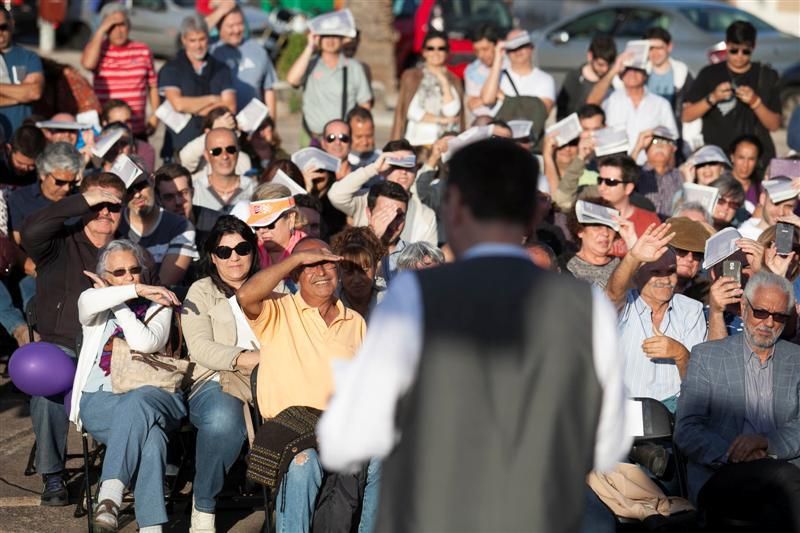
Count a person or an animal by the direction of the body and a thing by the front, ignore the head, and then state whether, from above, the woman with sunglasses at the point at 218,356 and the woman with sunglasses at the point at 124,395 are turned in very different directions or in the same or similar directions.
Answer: same or similar directions

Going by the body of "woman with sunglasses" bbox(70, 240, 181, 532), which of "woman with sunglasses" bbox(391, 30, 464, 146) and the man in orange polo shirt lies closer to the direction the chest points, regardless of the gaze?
the man in orange polo shirt

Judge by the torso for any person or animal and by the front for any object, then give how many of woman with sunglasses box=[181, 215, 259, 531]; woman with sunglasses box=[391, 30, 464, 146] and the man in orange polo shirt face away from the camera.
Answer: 0

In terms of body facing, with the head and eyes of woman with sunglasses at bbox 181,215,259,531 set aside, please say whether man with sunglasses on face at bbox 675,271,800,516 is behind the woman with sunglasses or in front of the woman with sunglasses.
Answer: in front

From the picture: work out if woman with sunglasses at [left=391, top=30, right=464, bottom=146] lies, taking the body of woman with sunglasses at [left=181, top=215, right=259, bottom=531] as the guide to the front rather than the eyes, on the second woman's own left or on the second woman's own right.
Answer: on the second woman's own left

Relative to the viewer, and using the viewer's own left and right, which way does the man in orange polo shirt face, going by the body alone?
facing the viewer and to the right of the viewer

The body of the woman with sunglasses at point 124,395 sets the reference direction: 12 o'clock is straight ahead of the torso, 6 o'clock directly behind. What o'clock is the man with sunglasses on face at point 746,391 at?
The man with sunglasses on face is roughly at 11 o'clock from the woman with sunglasses.

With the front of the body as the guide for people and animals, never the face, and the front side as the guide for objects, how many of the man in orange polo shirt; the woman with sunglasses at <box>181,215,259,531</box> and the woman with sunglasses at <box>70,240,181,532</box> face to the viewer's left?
0

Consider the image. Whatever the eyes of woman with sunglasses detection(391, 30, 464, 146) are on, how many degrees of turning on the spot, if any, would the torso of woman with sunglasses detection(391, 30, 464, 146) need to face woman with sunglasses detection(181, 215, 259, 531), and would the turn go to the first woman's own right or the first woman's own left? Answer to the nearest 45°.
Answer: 0° — they already face them

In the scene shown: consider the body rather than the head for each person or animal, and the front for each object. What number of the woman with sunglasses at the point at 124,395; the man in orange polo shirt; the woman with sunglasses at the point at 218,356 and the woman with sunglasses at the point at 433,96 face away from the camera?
0

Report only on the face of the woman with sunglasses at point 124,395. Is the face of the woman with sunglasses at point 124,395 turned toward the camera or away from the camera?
toward the camera

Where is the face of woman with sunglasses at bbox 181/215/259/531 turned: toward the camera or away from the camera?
toward the camera

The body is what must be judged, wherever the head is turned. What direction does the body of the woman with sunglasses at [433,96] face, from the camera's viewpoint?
toward the camera
